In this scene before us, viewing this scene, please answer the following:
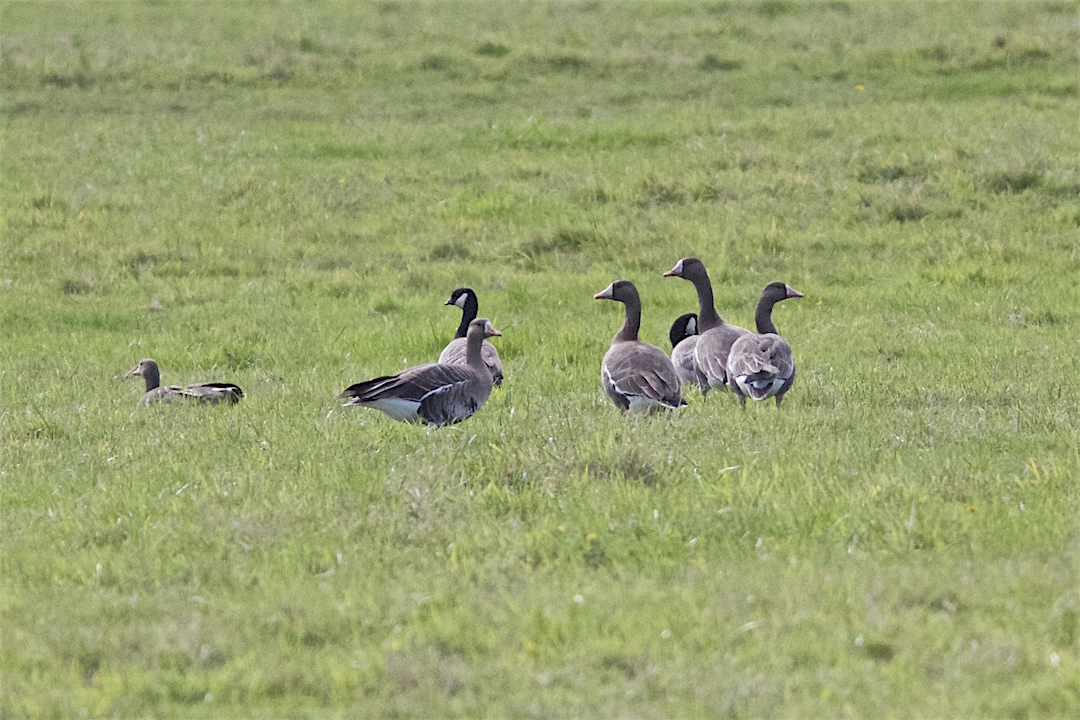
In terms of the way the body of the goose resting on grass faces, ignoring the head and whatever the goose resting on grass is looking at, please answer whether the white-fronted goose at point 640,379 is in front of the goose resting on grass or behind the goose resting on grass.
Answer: behind

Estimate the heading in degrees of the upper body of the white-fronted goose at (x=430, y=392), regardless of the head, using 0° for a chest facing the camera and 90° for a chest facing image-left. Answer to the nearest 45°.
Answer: approximately 270°

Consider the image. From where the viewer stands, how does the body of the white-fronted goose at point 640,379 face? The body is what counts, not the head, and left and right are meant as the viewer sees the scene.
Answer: facing away from the viewer and to the left of the viewer

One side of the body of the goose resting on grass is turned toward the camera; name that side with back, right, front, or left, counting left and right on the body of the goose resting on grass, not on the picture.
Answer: left

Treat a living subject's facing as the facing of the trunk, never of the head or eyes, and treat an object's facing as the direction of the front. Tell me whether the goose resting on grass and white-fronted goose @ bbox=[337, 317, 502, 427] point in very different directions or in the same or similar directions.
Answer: very different directions

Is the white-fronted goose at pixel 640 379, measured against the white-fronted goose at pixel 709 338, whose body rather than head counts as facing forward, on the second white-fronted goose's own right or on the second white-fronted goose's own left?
on the second white-fronted goose's own left

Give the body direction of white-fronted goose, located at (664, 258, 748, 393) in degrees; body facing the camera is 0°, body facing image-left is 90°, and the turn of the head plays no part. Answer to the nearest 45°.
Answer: approximately 90°

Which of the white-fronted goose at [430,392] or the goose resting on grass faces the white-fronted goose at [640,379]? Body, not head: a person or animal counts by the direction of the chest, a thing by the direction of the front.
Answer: the white-fronted goose at [430,392]

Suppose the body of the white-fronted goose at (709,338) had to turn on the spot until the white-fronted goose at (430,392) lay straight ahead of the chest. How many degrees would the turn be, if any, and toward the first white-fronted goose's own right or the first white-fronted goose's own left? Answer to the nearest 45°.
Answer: approximately 45° to the first white-fronted goose's own left

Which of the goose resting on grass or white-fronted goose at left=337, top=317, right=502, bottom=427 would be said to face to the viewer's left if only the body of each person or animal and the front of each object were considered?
the goose resting on grass
